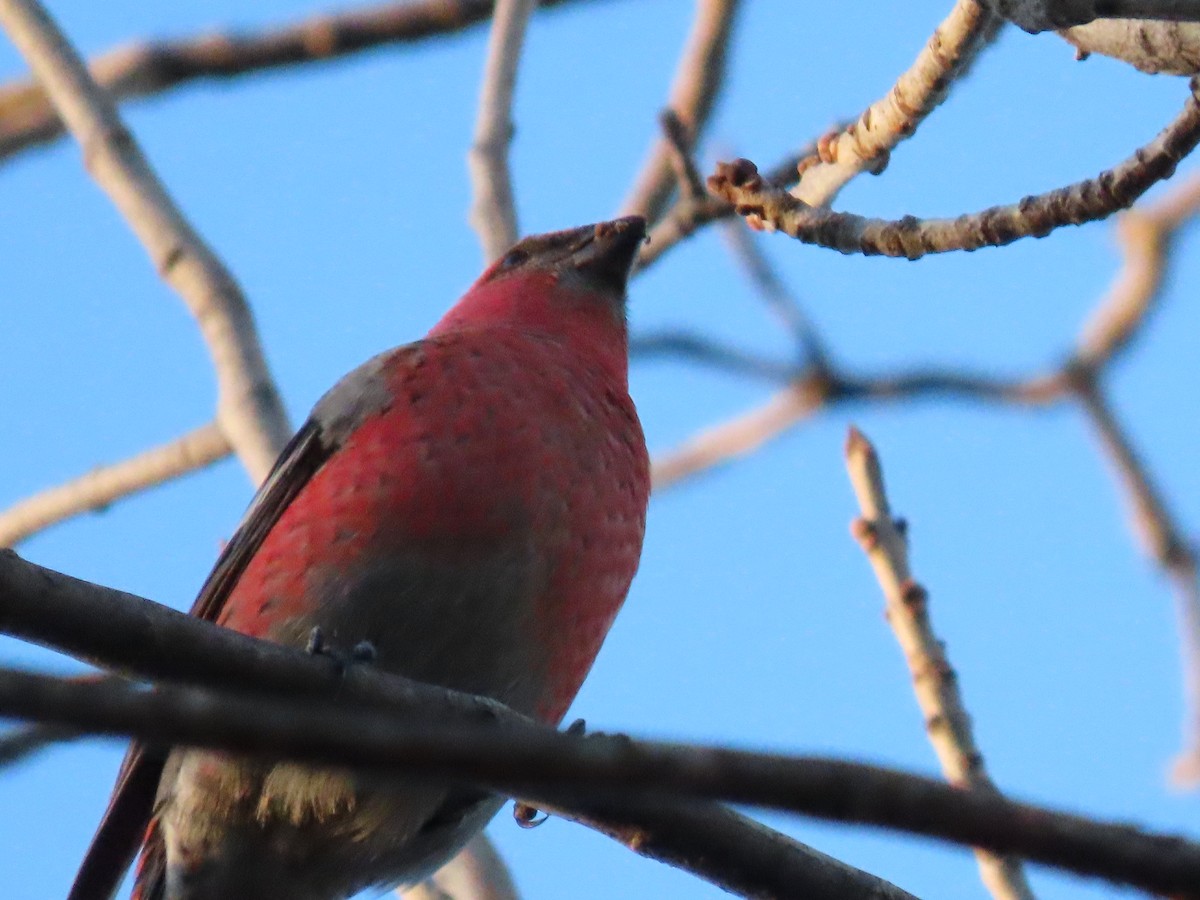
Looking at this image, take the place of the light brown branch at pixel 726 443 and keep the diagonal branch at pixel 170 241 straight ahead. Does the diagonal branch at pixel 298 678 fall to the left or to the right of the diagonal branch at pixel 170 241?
left

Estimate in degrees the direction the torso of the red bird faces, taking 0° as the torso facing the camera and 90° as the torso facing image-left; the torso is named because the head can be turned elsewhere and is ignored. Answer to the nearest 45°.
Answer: approximately 315°
